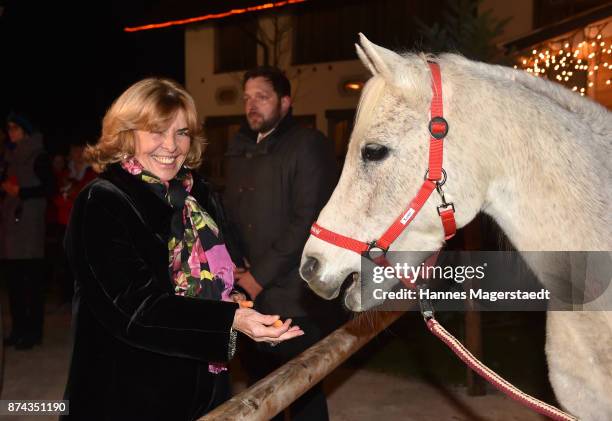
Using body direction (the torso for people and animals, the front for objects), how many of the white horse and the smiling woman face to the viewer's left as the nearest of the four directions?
1

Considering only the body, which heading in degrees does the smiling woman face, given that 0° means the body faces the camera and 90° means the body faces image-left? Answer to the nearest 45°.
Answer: approximately 315°

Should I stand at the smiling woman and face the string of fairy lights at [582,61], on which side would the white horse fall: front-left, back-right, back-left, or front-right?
front-right

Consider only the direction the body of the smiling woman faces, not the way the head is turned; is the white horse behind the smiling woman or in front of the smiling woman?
in front

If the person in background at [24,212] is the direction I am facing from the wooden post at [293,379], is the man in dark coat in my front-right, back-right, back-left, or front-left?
front-right

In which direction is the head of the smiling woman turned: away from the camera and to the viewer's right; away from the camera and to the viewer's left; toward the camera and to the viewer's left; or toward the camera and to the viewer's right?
toward the camera and to the viewer's right

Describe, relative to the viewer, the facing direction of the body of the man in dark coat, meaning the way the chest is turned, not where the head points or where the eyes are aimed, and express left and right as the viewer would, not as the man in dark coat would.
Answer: facing the viewer and to the left of the viewer

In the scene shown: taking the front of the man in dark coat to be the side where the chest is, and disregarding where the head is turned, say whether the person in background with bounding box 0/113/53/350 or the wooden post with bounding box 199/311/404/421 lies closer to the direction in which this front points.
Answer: the wooden post

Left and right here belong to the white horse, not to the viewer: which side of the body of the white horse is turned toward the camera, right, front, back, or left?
left

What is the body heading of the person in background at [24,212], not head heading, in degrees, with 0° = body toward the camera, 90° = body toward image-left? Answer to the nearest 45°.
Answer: approximately 45°

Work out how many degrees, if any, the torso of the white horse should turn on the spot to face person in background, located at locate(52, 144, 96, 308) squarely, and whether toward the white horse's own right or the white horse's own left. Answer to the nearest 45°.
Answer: approximately 45° to the white horse's own right

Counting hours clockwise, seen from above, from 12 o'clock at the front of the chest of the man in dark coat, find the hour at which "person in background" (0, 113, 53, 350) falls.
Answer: The person in background is roughly at 3 o'clock from the man in dark coat.
